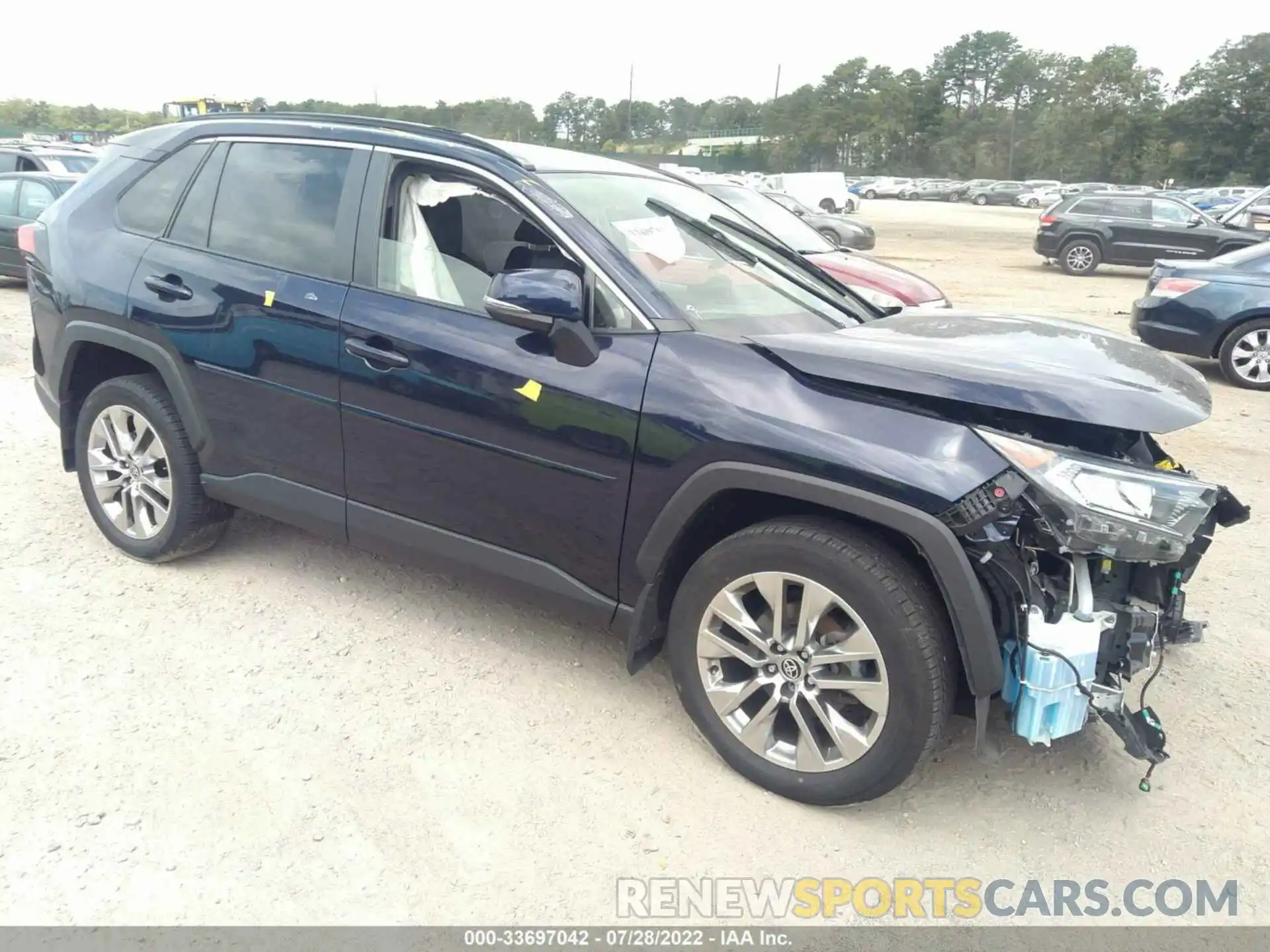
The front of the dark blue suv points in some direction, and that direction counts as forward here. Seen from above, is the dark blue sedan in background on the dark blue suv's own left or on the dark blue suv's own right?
on the dark blue suv's own left

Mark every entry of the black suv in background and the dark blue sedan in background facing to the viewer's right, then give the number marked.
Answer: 2

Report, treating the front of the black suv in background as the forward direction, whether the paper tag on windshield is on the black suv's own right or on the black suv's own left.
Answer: on the black suv's own right

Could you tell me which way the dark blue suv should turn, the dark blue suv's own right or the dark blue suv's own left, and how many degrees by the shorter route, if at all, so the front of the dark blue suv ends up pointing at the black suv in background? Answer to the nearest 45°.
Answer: approximately 90° to the dark blue suv's own left

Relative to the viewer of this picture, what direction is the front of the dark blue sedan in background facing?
facing to the right of the viewer

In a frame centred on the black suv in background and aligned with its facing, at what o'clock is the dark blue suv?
The dark blue suv is roughly at 3 o'clock from the black suv in background.

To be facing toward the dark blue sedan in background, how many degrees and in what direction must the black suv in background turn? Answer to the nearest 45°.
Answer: approximately 90° to its right

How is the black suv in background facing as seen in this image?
to the viewer's right
